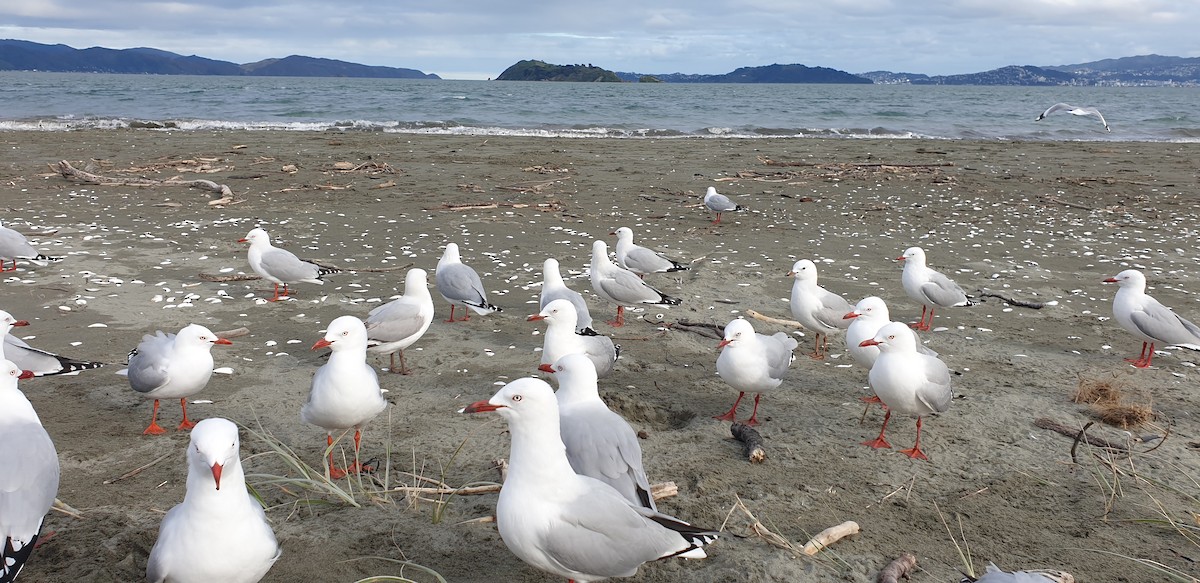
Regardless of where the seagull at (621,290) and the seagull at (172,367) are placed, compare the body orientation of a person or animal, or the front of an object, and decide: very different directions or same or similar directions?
very different directions

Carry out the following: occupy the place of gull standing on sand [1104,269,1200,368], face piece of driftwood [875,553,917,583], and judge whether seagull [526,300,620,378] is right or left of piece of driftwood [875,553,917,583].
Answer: right

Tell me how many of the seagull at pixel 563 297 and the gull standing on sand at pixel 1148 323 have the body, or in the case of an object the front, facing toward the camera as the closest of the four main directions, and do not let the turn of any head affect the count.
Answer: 0

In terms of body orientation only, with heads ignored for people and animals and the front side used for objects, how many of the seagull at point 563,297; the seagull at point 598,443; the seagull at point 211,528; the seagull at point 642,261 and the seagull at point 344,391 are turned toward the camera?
2

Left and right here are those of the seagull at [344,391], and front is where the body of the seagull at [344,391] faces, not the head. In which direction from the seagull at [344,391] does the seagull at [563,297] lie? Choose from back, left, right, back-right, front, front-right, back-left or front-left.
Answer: back-left

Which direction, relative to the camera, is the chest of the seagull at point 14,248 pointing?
to the viewer's left

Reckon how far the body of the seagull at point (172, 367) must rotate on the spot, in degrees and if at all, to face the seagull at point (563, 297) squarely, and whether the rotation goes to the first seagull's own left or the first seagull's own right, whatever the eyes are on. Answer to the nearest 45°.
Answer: approximately 45° to the first seagull's own left

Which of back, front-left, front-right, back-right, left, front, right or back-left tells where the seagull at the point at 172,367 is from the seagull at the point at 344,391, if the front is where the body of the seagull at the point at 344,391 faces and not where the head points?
back-right

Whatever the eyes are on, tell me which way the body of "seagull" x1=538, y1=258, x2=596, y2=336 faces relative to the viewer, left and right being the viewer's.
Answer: facing away from the viewer and to the left of the viewer

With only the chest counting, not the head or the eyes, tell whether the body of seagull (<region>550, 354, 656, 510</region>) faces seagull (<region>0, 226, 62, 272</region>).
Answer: yes

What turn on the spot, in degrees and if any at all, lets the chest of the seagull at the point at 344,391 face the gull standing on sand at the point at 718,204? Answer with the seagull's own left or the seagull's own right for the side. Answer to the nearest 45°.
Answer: approximately 135° to the seagull's own left

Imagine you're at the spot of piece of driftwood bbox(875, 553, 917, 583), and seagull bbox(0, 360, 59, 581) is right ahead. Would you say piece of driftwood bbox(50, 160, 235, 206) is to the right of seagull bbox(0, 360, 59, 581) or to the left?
right

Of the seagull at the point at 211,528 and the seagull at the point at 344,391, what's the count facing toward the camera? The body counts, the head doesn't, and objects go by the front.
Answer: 2

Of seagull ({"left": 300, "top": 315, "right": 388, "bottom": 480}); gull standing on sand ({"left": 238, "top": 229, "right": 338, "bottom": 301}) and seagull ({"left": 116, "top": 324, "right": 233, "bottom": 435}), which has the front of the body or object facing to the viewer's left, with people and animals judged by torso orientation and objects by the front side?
the gull standing on sand

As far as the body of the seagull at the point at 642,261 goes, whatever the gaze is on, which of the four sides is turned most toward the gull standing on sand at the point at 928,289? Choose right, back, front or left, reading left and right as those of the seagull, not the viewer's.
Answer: back

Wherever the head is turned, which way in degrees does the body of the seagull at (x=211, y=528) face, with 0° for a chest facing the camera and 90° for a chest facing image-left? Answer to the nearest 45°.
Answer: approximately 0°

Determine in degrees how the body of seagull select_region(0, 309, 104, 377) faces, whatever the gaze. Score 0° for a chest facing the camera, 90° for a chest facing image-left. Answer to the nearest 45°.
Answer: approximately 90°

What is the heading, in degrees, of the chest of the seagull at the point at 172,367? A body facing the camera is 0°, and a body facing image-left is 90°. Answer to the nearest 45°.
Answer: approximately 315°

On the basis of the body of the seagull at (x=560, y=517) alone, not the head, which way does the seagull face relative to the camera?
to the viewer's left

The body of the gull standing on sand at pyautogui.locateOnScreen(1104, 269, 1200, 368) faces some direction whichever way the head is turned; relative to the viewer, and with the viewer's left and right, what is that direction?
facing to the left of the viewer
